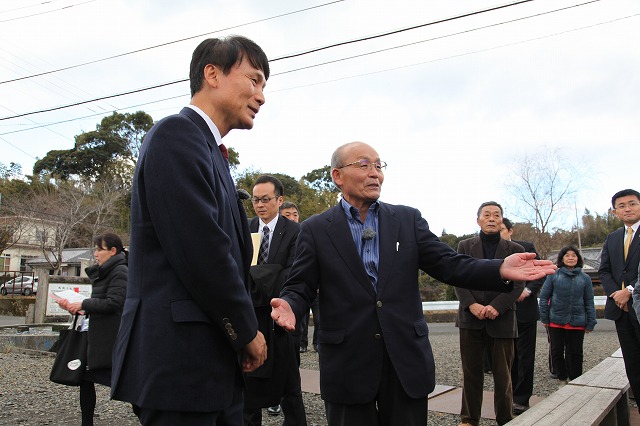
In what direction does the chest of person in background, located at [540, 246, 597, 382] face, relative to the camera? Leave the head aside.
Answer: toward the camera

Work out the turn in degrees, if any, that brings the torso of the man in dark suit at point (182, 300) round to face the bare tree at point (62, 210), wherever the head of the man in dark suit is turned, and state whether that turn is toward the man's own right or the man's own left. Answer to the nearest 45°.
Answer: approximately 90° to the man's own left

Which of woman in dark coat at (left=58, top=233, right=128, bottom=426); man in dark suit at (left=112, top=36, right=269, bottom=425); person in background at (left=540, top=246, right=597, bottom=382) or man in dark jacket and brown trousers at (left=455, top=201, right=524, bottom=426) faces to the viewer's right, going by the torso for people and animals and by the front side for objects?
man in dark suit at (left=112, top=36, right=269, bottom=425)

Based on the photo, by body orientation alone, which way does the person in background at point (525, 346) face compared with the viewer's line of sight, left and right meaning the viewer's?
facing the viewer and to the left of the viewer

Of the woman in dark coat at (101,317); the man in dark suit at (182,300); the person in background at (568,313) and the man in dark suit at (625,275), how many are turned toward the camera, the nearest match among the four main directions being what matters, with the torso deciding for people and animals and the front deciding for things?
2

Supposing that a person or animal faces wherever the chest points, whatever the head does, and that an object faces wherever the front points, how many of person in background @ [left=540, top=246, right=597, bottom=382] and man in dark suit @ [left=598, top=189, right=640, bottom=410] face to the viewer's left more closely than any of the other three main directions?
0

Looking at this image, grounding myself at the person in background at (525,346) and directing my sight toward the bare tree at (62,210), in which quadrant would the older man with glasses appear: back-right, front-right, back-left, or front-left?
back-left

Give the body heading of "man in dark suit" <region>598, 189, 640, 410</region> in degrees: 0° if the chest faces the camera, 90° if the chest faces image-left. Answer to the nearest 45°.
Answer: approximately 0°

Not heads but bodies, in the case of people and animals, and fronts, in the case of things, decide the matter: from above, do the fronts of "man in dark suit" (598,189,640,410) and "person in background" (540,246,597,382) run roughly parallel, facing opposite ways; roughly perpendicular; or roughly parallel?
roughly parallel

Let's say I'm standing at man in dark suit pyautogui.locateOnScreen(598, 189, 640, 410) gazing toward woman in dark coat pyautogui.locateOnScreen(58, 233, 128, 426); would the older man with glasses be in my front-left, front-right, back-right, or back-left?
front-left

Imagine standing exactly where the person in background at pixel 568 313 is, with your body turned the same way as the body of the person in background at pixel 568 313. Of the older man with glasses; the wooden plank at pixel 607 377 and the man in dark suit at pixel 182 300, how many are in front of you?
3

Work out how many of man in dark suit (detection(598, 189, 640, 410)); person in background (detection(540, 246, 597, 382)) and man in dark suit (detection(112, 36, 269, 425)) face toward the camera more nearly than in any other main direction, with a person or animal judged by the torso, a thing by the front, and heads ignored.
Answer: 2

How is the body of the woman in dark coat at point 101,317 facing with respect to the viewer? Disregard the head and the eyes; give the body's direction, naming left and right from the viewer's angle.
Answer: facing to the left of the viewer

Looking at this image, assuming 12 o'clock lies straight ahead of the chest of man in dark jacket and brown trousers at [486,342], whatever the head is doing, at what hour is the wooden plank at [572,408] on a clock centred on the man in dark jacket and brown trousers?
The wooden plank is roughly at 11 o'clock from the man in dark jacket and brown trousers.
